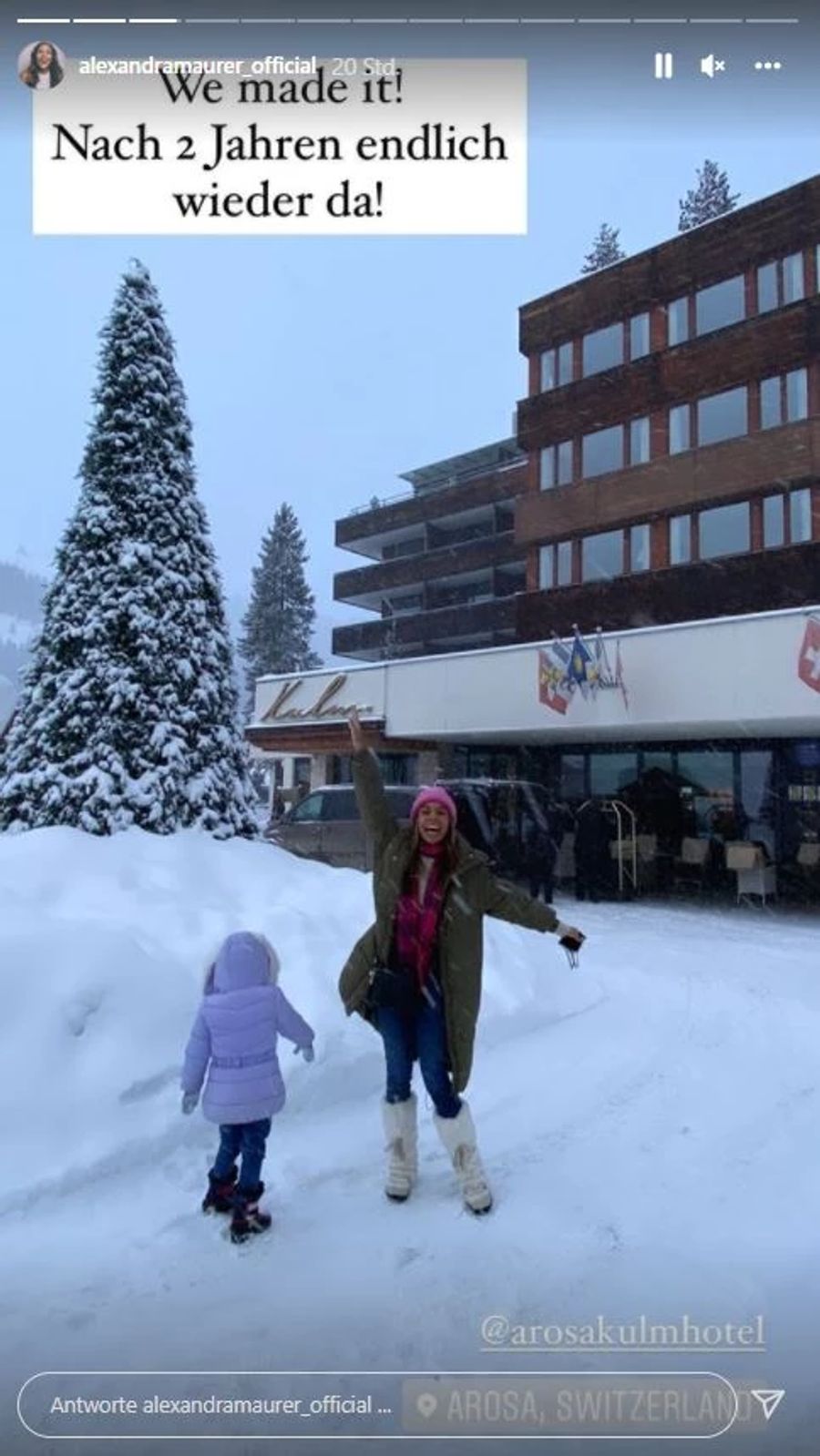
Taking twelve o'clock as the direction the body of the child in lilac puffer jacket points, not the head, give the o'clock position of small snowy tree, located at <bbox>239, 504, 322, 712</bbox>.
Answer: The small snowy tree is roughly at 12 o'clock from the child in lilac puffer jacket.

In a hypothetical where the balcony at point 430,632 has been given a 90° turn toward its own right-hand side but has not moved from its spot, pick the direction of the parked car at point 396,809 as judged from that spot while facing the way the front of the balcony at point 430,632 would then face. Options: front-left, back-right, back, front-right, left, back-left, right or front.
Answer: back-left

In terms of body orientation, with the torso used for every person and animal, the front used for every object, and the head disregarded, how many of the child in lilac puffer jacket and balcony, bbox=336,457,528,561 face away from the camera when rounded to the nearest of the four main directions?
1

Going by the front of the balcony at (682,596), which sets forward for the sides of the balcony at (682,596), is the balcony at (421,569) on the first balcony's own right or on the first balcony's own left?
on the first balcony's own right

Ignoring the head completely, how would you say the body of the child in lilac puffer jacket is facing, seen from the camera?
away from the camera

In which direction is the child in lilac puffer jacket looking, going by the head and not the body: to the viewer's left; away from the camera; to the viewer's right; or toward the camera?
away from the camera

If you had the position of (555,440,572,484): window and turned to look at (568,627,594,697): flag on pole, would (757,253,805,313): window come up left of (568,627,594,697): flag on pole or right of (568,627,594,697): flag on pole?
left

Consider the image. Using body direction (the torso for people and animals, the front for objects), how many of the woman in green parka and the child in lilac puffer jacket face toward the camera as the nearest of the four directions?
1

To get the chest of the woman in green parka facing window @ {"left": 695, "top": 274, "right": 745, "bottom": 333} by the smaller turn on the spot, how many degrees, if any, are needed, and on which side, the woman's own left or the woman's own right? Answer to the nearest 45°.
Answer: approximately 180°
